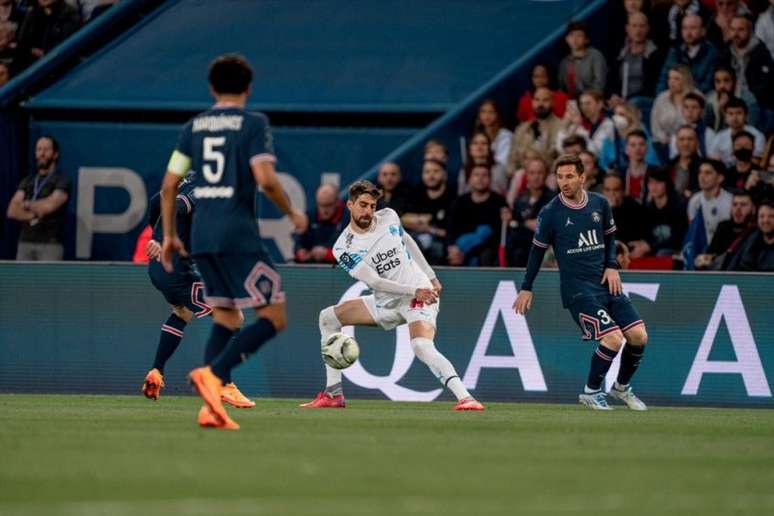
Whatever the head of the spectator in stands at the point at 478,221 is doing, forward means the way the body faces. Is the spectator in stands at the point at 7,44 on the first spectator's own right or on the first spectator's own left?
on the first spectator's own right

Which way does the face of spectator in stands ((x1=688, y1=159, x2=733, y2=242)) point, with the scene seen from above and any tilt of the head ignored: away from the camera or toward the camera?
toward the camera

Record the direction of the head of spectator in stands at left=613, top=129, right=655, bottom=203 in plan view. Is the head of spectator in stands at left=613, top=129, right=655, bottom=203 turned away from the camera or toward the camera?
toward the camera

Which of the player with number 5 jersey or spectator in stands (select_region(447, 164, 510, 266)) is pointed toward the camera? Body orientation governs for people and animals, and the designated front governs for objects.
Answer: the spectator in stands

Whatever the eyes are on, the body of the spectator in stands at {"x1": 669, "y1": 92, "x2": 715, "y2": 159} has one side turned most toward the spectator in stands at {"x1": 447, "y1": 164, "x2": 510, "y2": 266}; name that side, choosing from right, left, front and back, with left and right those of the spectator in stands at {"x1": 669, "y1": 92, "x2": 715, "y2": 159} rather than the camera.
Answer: right

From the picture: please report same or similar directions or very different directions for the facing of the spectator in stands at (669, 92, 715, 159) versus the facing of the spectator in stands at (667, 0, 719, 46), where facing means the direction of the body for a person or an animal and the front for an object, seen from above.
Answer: same or similar directions

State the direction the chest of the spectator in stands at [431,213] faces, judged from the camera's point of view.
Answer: toward the camera

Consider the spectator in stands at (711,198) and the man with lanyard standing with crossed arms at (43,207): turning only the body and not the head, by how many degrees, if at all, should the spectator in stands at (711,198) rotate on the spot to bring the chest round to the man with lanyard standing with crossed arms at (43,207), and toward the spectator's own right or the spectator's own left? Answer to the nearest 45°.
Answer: approximately 45° to the spectator's own right

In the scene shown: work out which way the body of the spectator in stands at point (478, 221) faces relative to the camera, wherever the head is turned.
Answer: toward the camera

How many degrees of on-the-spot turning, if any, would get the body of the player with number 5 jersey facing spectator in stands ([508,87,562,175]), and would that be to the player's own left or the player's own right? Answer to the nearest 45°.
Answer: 0° — they already face them

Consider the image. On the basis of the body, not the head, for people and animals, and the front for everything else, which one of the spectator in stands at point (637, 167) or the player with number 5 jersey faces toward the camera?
the spectator in stands

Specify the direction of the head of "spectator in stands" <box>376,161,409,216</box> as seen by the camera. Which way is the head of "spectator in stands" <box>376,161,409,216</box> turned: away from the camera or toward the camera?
toward the camera

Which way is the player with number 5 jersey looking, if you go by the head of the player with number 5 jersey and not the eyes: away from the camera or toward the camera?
away from the camera

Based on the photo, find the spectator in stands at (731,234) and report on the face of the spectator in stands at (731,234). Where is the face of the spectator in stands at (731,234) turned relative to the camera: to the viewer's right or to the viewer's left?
to the viewer's left

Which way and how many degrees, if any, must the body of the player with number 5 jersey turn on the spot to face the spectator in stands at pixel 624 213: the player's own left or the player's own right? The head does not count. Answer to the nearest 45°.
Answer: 0° — they already face them
